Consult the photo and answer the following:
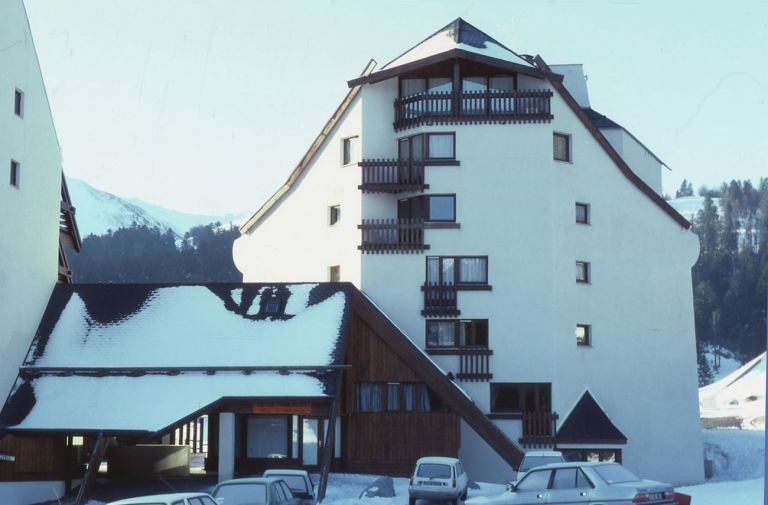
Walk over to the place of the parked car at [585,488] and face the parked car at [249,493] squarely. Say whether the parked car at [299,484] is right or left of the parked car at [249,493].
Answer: right

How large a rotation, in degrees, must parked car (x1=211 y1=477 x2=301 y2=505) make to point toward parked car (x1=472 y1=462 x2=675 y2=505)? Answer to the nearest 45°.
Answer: approximately 45° to its right

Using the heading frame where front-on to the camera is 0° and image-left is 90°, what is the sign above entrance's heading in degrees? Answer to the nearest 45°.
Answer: approximately 0°

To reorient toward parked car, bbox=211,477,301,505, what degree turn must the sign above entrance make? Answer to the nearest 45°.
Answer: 0° — it already faces it

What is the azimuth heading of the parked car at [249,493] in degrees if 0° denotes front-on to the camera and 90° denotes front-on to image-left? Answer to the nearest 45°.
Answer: approximately 225°

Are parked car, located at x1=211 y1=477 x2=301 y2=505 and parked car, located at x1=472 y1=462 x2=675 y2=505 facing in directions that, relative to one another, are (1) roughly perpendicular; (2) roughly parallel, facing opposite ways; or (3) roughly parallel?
roughly perpendicular

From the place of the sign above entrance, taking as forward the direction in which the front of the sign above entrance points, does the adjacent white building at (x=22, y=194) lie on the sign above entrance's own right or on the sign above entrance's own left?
on the sign above entrance's own right

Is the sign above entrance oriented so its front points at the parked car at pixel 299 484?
yes
